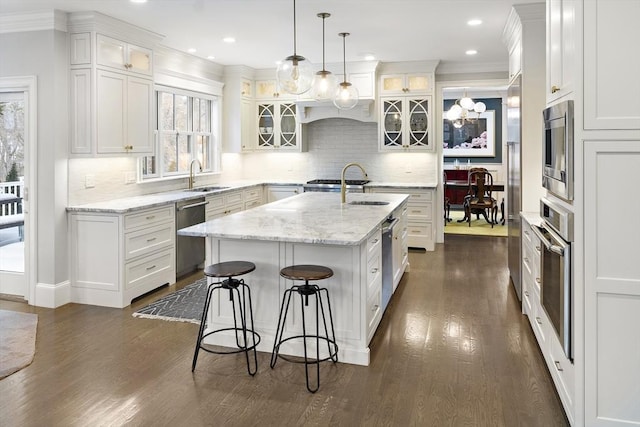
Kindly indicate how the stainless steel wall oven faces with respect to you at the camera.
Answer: facing to the left of the viewer

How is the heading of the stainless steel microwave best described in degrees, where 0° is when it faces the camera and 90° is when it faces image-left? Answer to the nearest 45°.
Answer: approximately 90°

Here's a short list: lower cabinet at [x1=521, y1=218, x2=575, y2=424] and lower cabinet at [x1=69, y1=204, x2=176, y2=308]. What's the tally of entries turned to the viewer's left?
1

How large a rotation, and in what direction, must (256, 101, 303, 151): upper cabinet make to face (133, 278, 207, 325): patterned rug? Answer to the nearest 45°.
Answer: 0° — it already faces it

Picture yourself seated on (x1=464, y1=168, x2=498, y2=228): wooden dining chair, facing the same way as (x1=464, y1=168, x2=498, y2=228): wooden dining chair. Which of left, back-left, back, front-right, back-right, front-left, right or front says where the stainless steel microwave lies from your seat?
back

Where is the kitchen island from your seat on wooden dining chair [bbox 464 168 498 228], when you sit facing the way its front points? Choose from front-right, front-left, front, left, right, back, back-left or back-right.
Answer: back

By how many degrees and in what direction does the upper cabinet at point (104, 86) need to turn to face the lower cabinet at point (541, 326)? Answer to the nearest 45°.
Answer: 0° — it already faces it

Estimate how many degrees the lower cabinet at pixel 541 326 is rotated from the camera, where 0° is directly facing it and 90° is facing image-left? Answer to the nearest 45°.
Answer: approximately 90°

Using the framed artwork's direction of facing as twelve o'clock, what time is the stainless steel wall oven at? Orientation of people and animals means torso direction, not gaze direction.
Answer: The stainless steel wall oven is roughly at 12 o'clock from the framed artwork.

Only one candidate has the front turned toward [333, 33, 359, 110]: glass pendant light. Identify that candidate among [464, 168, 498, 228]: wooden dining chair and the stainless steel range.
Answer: the stainless steel range
